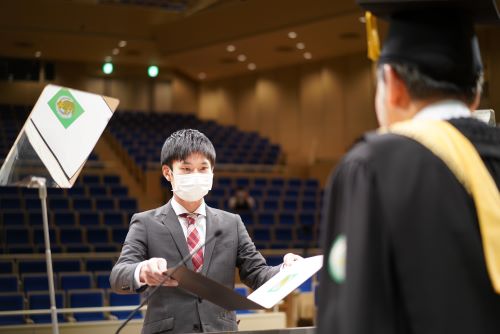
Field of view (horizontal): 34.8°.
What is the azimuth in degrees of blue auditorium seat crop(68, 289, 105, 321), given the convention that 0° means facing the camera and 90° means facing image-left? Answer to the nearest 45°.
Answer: approximately 0°

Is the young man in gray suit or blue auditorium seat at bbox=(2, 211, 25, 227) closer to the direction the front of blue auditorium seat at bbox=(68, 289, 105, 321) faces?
the young man in gray suit

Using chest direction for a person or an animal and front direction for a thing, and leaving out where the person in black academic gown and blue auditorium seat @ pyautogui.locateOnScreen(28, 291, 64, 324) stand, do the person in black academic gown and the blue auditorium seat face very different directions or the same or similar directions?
very different directions

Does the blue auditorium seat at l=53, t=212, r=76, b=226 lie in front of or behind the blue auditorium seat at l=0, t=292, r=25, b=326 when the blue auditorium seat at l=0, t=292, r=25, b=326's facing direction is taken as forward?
behind

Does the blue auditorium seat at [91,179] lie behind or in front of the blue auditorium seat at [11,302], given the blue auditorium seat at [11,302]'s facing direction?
behind

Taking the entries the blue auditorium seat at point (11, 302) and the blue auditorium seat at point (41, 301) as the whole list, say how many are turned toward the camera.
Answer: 2

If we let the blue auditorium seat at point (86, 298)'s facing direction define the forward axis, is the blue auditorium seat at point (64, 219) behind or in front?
behind

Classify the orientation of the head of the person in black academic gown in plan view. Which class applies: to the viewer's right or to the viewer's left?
to the viewer's left

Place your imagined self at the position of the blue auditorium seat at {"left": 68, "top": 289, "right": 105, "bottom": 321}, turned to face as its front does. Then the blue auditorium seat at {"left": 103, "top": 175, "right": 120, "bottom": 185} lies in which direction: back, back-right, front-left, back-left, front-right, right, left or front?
back

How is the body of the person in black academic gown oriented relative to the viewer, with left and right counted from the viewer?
facing away from the viewer and to the left of the viewer

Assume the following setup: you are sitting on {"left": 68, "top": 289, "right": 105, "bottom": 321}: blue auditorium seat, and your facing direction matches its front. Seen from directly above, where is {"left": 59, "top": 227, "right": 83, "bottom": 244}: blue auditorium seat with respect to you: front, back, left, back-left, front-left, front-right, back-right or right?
back

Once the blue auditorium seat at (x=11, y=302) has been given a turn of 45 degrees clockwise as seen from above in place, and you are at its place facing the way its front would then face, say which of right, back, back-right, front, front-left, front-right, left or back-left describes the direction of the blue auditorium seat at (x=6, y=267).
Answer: back-right

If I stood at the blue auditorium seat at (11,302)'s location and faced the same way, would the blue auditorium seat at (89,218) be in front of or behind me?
behind
